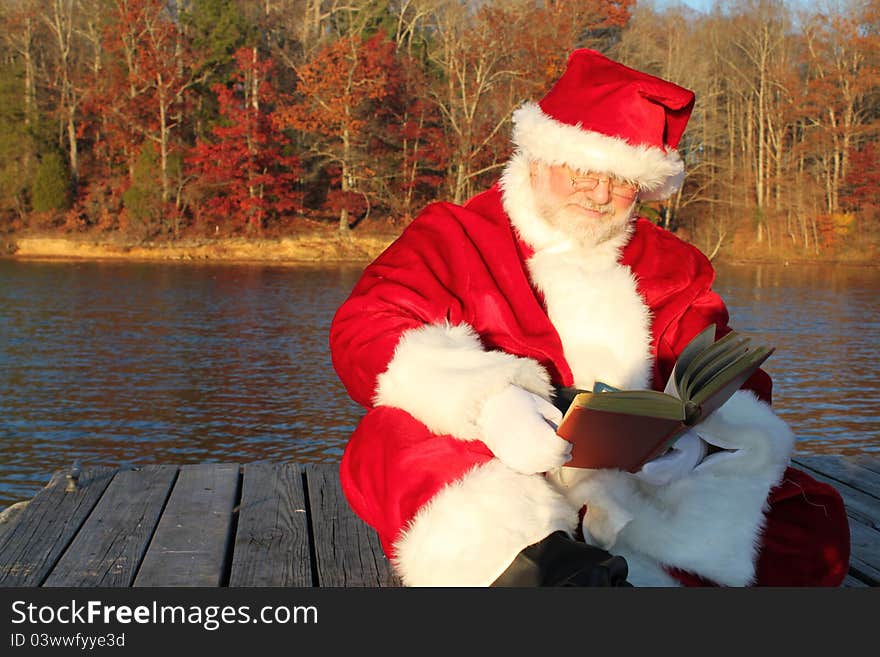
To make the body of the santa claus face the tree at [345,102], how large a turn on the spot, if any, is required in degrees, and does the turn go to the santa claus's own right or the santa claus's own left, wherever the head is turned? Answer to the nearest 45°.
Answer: approximately 135° to the santa claus's own left

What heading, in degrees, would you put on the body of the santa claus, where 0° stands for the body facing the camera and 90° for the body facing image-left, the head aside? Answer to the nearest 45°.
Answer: approximately 315°

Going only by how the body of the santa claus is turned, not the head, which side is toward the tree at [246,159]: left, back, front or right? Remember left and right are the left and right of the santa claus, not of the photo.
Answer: back
